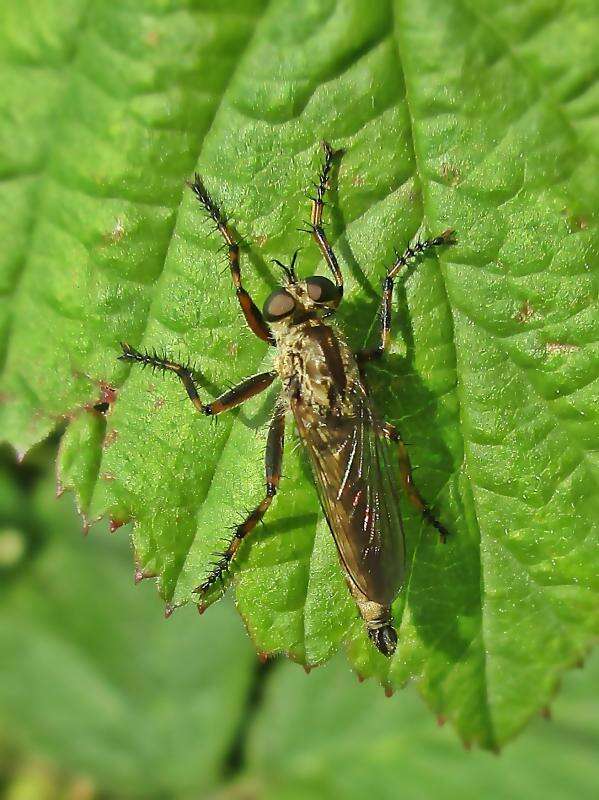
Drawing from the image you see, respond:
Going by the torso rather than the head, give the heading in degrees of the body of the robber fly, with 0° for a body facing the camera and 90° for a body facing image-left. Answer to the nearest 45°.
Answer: approximately 180°
